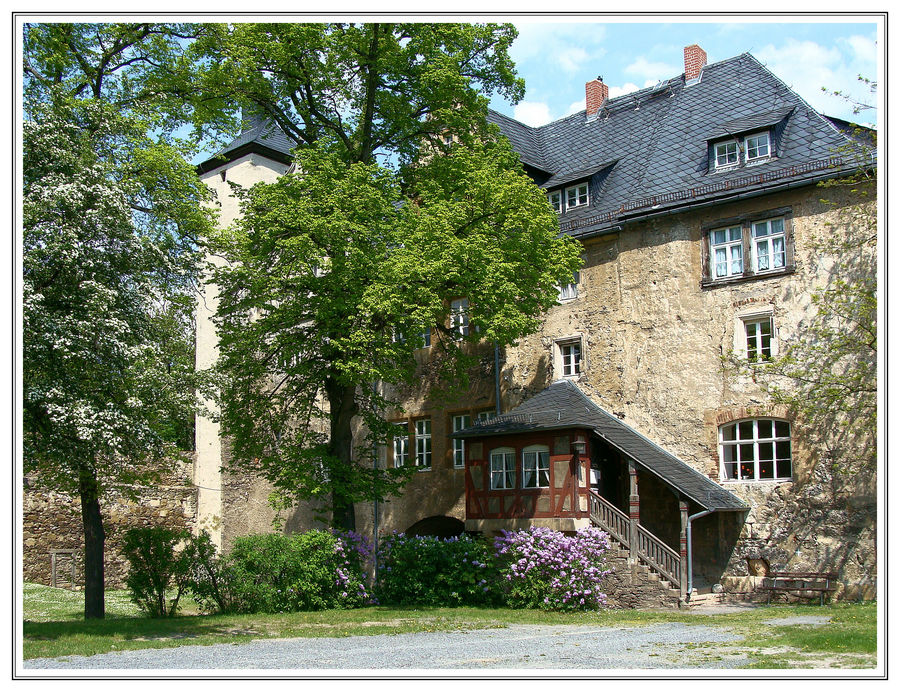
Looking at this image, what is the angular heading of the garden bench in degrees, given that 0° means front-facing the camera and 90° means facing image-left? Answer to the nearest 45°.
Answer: approximately 0°

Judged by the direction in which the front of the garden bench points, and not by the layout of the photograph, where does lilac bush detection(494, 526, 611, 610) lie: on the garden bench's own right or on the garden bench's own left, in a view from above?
on the garden bench's own right

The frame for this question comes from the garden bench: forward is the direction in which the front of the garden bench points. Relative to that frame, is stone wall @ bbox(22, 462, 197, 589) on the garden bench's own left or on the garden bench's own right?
on the garden bench's own right

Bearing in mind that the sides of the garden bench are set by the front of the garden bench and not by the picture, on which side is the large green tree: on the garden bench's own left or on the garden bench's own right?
on the garden bench's own right

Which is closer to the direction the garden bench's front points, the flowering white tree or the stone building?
the flowering white tree

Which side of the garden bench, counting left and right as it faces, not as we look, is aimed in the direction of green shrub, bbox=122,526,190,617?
right
